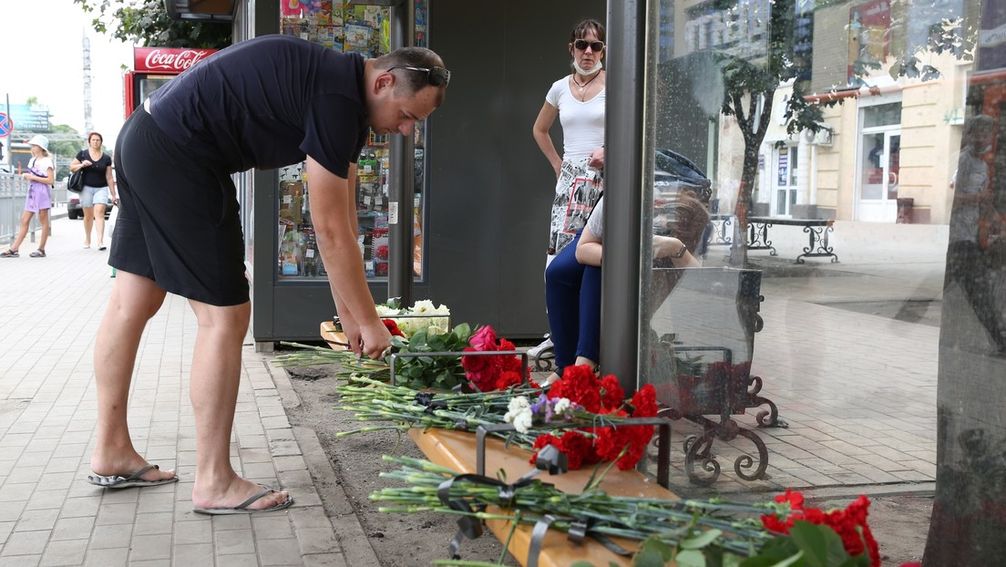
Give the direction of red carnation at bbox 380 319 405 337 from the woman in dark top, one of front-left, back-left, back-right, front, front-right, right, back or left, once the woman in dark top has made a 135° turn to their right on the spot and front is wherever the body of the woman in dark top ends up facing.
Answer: back-left

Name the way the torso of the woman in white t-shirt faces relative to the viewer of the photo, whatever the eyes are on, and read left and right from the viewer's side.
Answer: facing the viewer

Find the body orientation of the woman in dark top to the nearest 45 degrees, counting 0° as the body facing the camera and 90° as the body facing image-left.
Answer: approximately 0°

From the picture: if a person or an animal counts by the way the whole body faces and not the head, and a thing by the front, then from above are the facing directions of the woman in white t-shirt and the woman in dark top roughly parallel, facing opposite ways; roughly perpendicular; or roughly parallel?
roughly parallel

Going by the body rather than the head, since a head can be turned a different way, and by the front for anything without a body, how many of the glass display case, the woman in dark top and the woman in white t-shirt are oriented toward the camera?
3

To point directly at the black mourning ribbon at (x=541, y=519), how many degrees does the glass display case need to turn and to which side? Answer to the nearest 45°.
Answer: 0° — it already faces it

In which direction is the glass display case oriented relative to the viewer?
toward the camera

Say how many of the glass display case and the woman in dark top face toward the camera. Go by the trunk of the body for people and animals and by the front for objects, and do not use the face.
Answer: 2

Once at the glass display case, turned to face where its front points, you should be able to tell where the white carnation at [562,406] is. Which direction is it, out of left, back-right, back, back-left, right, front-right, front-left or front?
front

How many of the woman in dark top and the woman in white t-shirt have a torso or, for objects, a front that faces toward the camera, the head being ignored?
2

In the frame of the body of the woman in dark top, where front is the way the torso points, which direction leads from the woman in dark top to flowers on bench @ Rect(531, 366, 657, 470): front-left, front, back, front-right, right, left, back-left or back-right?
front

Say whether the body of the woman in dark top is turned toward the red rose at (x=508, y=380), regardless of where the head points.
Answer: yes

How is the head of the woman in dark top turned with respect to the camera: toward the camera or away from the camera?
toward the camera

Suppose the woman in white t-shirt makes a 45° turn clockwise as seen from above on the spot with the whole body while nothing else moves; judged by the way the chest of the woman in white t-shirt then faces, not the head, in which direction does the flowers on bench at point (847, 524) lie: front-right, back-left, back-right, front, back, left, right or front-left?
front-left

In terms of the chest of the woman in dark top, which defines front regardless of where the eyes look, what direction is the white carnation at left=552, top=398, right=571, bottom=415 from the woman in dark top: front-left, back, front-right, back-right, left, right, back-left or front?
front

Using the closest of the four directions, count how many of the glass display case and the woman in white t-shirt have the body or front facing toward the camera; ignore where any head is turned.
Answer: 2

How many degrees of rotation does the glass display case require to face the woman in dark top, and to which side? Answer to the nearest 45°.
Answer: approximately 180°
